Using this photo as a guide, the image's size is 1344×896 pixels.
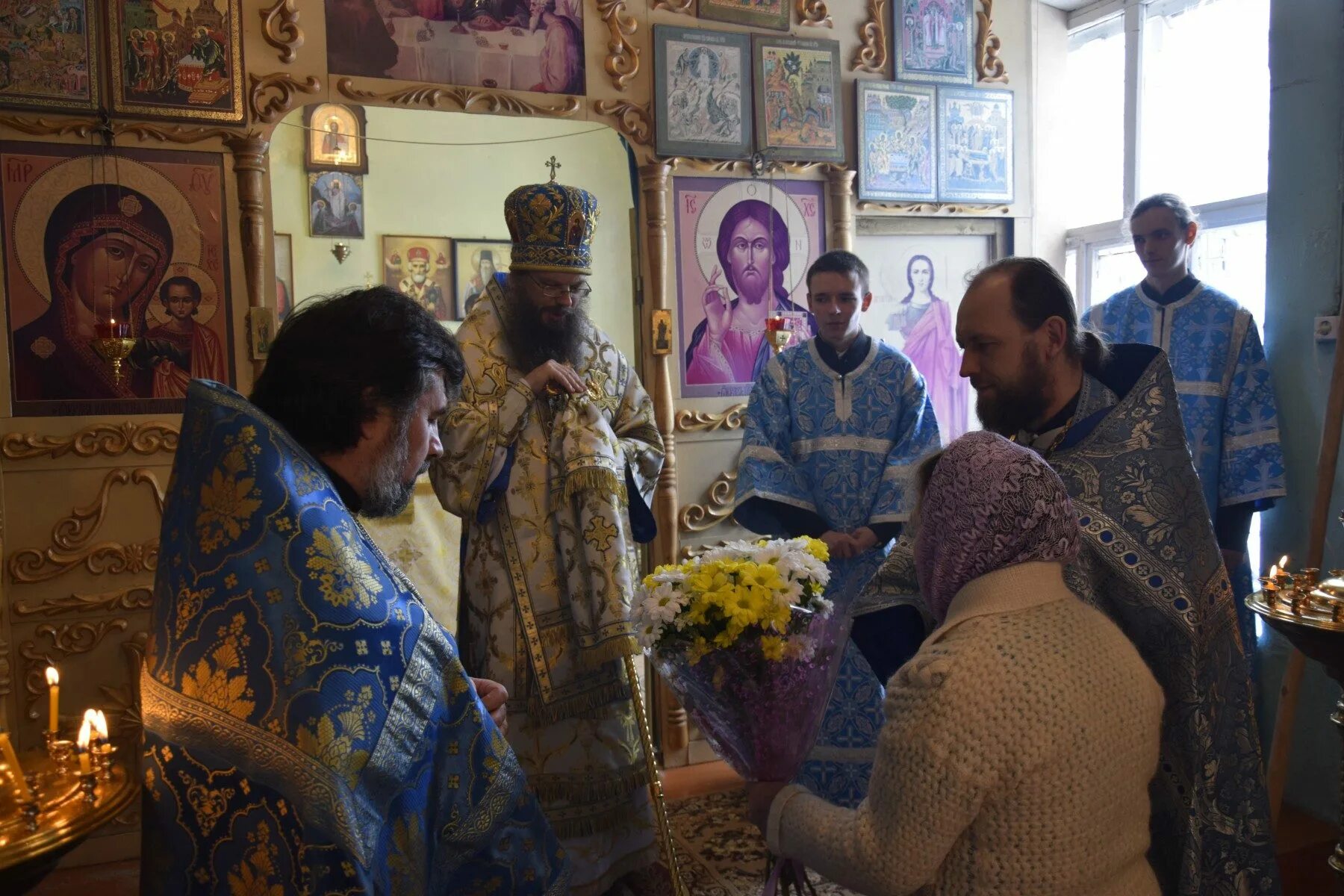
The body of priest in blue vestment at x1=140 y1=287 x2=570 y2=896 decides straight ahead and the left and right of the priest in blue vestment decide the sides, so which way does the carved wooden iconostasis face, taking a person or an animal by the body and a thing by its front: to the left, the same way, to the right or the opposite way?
to the right

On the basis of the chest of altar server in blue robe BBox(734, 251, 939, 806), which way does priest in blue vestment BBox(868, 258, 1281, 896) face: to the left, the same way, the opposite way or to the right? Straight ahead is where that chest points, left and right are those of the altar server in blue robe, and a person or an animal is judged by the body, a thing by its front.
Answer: to the right

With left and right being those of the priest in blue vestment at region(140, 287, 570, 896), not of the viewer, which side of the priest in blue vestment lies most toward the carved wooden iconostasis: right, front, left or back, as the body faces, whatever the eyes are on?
left

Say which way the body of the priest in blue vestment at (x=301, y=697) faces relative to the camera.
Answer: to the viewer's right

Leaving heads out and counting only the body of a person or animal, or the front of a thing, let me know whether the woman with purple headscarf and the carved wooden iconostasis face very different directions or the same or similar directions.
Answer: very different directions

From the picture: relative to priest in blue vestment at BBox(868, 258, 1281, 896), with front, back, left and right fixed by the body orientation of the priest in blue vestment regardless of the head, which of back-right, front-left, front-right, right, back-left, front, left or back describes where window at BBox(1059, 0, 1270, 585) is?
right

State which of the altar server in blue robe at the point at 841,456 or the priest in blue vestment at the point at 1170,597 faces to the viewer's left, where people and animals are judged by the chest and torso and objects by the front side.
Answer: the priest in blue vestment

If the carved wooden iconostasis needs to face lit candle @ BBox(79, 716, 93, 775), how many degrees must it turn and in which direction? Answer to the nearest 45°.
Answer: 0° — it already faces it

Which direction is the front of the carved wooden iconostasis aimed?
toward the camera

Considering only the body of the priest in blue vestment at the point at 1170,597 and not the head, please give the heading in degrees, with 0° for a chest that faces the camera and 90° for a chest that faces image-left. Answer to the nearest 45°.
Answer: approximately 90°

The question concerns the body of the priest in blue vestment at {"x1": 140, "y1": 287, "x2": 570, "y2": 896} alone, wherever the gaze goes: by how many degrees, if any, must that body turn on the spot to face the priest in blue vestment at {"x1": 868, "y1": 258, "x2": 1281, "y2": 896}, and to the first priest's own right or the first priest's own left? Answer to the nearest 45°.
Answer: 0° — they already face them

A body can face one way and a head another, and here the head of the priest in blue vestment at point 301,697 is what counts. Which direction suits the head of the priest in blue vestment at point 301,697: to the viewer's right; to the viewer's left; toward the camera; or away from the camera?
to the viewer's right

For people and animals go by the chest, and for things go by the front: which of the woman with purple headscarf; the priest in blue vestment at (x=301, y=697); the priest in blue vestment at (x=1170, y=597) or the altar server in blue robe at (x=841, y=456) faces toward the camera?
the altar server in blue robe

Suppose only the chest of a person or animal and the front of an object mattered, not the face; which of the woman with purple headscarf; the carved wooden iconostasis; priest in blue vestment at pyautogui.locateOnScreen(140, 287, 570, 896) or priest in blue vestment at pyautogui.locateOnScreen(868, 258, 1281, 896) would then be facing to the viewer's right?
priest in blue vestment at pyautogui.locateOnScreen(140, 287, 570, 896)
